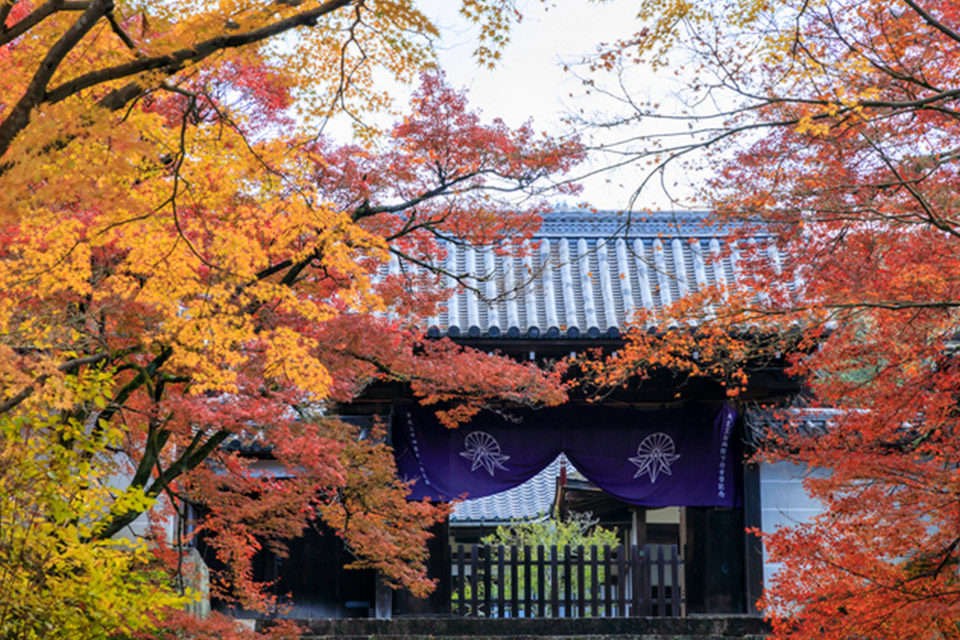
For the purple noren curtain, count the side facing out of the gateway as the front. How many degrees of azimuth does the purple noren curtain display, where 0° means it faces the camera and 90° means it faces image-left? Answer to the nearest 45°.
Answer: approximately 0°

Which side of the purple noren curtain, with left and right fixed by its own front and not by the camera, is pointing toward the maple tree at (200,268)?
front
